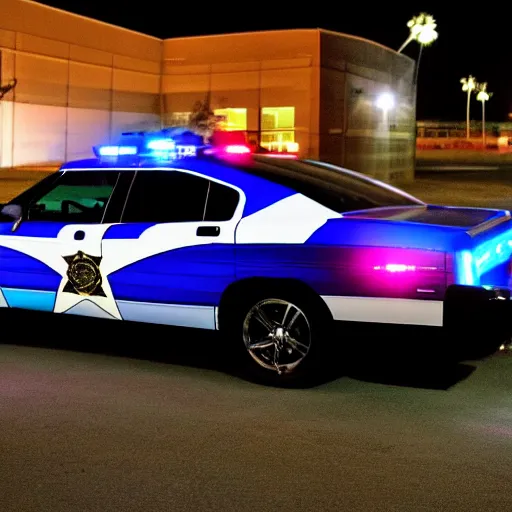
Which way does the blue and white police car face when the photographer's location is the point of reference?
facing away from the viewer and to the left of the viewer

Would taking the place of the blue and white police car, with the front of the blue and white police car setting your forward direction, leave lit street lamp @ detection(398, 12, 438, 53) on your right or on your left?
on your right

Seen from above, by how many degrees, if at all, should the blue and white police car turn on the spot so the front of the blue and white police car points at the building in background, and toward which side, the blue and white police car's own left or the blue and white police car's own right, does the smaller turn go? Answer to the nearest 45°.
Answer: approximately 45° to the blue and white police car's own right
